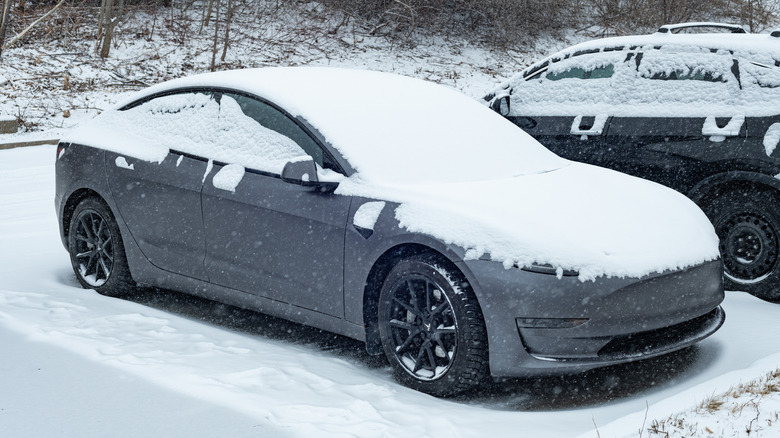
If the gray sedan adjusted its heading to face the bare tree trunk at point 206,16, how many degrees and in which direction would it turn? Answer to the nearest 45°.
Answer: approximately 135° to its left

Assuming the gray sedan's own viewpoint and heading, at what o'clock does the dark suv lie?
The dark suv is roughly at 9 o'clock from the gray sedan.

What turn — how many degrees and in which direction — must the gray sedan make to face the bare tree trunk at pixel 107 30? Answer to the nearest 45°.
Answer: approximately 180°

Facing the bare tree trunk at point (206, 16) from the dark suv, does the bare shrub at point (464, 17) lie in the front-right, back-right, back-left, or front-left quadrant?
front-right

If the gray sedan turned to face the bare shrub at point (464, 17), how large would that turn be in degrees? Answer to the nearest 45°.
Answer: approximately 135° to its left

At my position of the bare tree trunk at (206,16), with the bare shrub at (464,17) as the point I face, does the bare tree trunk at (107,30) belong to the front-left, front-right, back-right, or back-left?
back-right

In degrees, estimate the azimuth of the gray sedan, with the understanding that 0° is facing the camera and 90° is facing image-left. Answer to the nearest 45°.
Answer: approximately 315°

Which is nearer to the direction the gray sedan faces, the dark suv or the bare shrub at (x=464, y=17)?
the dark suv

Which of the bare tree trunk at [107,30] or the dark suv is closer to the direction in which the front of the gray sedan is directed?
the dark suv

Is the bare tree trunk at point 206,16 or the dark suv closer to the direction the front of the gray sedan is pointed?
the dark suv
